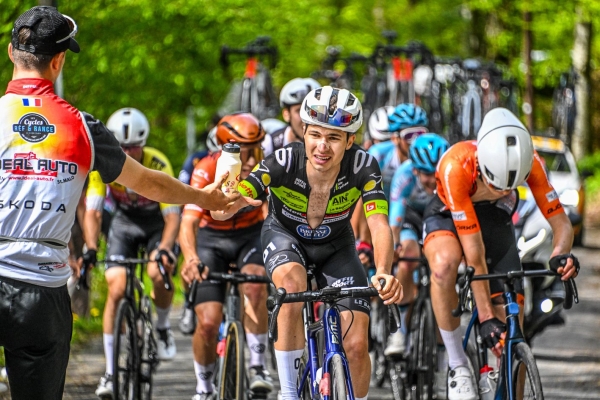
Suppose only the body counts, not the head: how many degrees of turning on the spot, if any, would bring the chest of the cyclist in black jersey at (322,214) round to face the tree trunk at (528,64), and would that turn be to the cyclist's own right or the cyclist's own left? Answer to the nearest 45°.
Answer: approximately 180°

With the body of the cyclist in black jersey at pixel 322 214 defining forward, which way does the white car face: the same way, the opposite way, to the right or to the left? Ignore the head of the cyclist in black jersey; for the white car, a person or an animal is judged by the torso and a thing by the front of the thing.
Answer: the same way

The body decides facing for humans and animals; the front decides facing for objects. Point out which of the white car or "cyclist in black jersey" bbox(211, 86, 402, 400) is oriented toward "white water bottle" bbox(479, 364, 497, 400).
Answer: the white car

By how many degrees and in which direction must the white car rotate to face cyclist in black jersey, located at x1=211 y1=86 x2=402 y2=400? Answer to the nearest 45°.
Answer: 0° — it already faces them

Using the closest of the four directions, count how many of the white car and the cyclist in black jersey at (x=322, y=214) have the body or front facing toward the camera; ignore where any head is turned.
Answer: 2

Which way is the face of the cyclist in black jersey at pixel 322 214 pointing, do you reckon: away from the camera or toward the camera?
toward the camera

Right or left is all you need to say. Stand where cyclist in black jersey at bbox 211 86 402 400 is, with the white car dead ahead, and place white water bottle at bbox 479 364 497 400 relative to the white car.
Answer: right

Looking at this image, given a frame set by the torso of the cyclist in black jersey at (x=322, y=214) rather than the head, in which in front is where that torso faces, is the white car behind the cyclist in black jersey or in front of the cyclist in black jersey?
behind

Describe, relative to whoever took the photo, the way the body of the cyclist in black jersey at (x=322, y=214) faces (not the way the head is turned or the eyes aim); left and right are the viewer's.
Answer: facing the viewer

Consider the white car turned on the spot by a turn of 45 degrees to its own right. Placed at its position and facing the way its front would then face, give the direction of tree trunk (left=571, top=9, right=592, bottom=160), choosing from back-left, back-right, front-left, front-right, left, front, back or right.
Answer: back-right

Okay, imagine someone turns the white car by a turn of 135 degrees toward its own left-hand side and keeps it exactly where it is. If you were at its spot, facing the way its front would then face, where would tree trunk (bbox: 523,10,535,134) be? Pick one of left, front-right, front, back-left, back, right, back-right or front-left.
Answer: front-left

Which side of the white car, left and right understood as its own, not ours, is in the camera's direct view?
front

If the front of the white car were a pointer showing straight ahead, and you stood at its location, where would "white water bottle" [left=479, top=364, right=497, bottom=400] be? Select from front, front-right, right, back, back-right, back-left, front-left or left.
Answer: front
